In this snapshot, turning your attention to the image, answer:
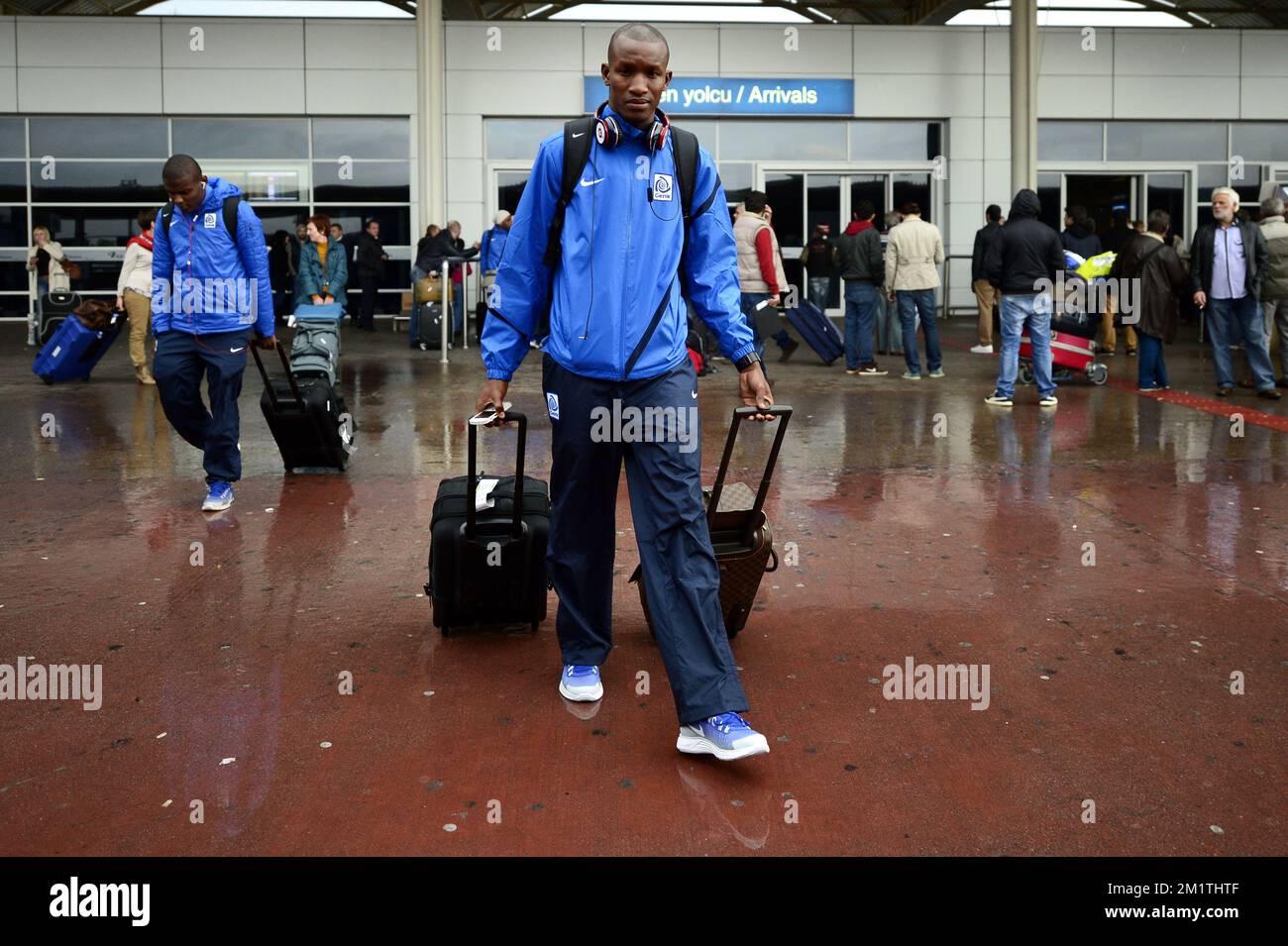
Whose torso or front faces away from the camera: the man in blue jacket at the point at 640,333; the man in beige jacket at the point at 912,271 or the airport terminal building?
the man in beige jacket

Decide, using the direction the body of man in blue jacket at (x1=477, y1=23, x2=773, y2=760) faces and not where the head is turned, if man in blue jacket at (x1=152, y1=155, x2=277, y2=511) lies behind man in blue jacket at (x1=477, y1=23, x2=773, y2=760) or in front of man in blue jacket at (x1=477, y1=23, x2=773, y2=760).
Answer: behind

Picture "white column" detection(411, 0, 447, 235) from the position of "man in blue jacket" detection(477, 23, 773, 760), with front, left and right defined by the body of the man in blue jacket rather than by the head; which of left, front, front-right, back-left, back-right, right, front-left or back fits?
back

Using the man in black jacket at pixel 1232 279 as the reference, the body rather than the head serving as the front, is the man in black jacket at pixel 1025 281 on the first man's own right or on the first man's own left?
on the first man's own right

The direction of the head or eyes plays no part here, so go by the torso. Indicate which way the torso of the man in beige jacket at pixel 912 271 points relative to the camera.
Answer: away from the camera

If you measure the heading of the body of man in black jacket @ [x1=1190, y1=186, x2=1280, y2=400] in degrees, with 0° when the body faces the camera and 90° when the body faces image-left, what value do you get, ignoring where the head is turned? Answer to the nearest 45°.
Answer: approximately 0°

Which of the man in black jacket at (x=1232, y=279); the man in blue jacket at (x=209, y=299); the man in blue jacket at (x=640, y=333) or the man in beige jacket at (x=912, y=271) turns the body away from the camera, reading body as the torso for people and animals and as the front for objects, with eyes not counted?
the man in beige jacket

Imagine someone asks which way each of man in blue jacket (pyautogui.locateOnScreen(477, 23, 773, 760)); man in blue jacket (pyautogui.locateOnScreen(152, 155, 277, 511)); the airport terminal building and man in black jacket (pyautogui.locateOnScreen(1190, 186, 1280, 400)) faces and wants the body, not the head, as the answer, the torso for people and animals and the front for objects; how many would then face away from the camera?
0

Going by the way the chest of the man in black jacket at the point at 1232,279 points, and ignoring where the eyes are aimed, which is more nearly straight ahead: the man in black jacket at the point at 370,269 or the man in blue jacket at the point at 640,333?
the man in blue jacket

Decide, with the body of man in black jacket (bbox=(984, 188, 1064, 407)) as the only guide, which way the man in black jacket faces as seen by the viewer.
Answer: away from the camera

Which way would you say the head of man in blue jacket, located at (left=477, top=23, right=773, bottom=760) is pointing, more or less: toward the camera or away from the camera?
toward the camera

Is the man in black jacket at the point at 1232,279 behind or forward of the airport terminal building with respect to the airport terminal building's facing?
forward

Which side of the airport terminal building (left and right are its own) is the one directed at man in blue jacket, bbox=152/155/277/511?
front

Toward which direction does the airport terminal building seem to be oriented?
toward the camera

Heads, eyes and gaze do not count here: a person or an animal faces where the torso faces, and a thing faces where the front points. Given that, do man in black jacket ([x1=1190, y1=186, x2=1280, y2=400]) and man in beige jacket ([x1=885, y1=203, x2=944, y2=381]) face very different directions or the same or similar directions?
very different directions
